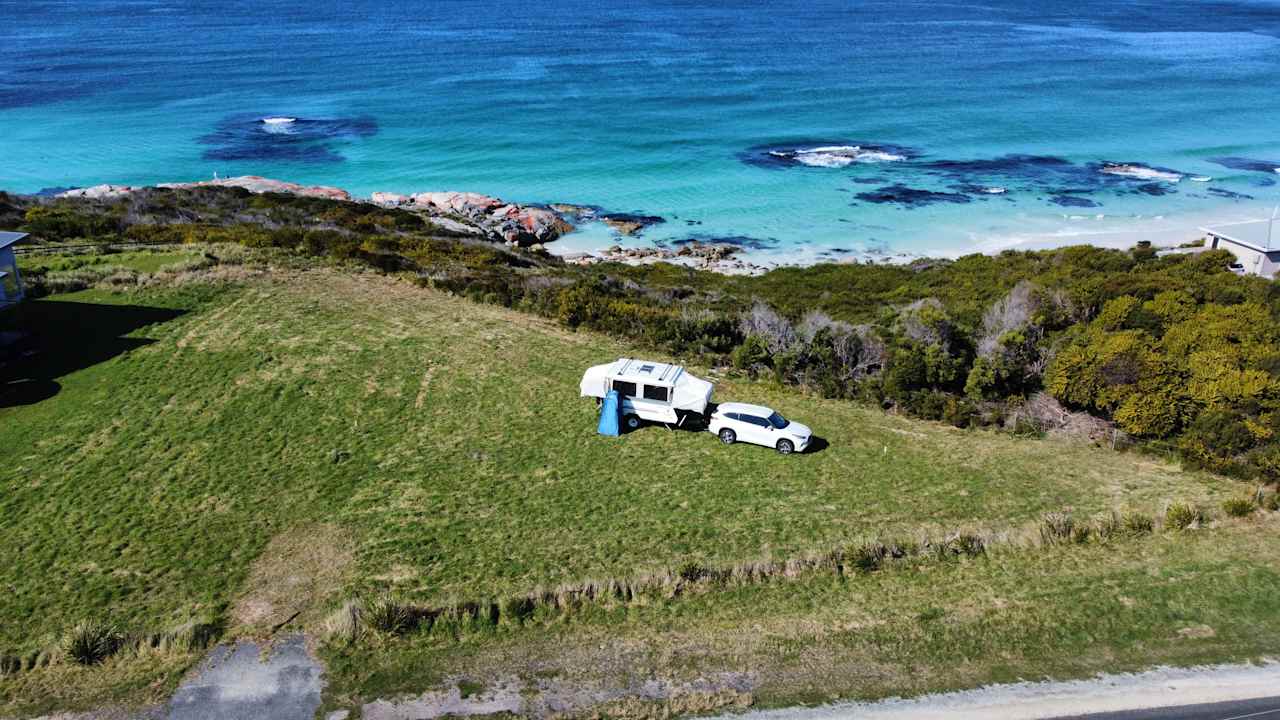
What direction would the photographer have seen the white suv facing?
facing the viewer and to the right of the viewer

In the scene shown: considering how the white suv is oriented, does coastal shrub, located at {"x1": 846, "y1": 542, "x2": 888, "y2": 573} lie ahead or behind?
ahead

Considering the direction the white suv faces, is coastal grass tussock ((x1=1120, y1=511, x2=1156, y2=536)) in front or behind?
in front

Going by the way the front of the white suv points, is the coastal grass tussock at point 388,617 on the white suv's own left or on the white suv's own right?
on the white suv's own right

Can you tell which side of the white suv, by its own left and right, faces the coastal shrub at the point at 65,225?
back

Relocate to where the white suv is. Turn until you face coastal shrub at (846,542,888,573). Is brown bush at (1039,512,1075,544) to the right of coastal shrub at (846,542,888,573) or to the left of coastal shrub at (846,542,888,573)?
left

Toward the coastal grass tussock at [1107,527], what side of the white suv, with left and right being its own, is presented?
front

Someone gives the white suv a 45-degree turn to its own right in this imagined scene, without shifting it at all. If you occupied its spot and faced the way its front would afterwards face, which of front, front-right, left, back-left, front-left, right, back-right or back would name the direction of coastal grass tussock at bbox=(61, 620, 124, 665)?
front-right

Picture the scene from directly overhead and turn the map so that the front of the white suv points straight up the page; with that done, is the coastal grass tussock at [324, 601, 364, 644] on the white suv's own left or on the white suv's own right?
on the white suv's own right

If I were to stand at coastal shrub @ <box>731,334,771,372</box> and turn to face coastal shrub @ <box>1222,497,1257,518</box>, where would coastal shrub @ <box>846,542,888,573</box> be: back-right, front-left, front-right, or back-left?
front-right
